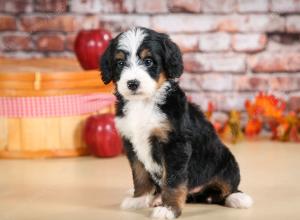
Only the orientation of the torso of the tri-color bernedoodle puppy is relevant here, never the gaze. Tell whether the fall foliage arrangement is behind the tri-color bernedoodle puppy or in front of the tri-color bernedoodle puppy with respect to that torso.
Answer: behind

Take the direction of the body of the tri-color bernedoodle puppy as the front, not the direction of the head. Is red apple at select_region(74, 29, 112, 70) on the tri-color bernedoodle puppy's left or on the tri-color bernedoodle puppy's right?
on the tri-color bernedoodle puppy's right

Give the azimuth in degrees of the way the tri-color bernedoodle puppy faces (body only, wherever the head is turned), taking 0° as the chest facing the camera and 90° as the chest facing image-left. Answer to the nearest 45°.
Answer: approximately 45°

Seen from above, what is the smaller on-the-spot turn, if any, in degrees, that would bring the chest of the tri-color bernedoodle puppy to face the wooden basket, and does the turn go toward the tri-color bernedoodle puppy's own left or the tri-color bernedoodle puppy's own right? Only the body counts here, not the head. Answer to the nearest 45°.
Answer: approximately 90° to the tri-color bernedoodle puppy's own right
